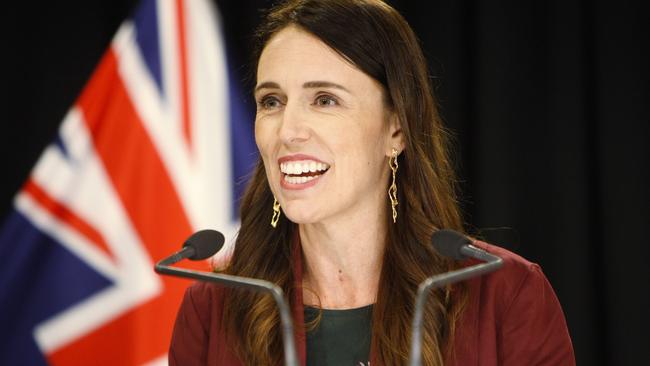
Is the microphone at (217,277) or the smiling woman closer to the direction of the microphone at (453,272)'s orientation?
the smiling woman

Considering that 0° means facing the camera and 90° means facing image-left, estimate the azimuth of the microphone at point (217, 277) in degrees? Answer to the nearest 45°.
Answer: approximately 225°

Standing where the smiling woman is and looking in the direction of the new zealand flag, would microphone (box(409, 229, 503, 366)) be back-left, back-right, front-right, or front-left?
back-left

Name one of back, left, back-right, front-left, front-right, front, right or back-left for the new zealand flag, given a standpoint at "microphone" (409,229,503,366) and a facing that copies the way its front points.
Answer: front

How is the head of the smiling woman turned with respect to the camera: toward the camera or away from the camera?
toward the camera

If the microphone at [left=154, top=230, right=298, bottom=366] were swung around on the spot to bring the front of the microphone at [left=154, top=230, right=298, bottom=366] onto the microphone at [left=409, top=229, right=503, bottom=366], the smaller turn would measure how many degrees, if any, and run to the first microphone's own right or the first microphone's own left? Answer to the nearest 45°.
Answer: approximately 45° to the first microphone's own right

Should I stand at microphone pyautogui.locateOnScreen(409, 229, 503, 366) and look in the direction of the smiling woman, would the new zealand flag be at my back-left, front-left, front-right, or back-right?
front-left

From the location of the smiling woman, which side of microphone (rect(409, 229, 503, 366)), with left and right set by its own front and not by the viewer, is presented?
front

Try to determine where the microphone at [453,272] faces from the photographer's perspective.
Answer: facing away from the viewer and to the left of the viewer

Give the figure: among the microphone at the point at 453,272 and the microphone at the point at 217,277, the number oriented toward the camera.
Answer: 0

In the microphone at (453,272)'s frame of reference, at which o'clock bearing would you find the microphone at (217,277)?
the microphone at (217,277) is roughly at 10 o'clock from the microphone at (453,272).

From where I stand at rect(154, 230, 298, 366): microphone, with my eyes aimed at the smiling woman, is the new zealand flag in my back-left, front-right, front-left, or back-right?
front-left

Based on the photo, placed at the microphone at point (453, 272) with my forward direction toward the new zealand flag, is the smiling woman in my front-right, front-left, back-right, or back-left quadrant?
front-right

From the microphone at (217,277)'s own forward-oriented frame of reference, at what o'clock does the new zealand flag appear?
The new zealand flag is roughly at 10 o'clock from the microphone.

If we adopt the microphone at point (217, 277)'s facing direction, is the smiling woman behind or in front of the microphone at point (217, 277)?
in front
